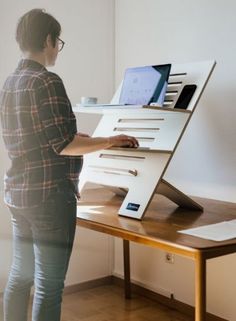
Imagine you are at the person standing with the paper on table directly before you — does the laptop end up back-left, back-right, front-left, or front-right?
front-left

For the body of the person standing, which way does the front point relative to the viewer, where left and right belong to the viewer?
facing away from the viewer and to the right of the viewer

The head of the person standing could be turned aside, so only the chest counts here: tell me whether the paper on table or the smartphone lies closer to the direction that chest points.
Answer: the smartphone

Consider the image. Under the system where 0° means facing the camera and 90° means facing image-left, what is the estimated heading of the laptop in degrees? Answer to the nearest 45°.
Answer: approximately 45°

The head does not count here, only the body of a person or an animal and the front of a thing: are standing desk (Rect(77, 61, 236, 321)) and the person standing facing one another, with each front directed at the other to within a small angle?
yes

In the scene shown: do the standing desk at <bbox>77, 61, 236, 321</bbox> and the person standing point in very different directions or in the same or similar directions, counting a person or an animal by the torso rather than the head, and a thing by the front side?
very different directions

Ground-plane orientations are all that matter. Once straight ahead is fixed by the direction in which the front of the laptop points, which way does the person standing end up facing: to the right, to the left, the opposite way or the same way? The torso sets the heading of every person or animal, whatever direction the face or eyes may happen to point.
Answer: the opposite way

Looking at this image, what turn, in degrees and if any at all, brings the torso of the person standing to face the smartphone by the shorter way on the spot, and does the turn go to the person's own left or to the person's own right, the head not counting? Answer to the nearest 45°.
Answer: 0° — they already face it

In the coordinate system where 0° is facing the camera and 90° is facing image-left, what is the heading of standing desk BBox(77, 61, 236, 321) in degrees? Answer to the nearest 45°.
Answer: approximately 45°

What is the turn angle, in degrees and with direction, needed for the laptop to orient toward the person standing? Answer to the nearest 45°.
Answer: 0° — it already faces them

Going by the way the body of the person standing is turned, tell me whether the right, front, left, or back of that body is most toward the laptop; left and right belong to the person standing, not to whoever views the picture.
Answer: front
